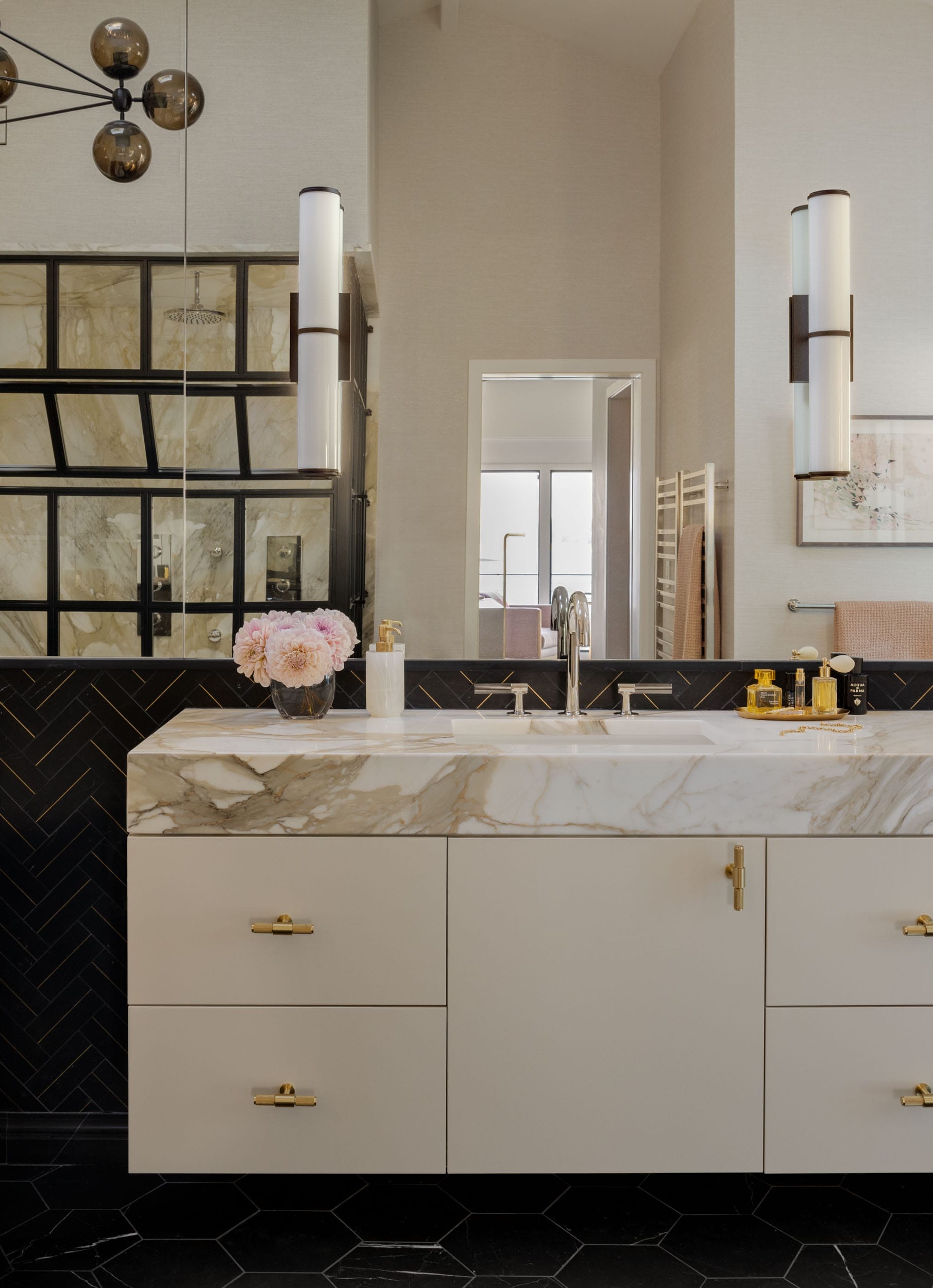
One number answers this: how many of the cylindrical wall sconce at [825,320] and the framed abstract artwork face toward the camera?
2

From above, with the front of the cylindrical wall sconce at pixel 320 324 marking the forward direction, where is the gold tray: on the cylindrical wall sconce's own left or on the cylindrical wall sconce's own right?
on the cylindrical wall sconce's own left

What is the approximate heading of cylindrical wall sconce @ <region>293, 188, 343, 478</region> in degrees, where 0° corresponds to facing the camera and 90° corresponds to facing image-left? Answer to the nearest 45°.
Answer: approximately 0°

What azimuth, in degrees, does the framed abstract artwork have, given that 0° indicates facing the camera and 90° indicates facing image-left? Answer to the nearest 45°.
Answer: approximately 0°
